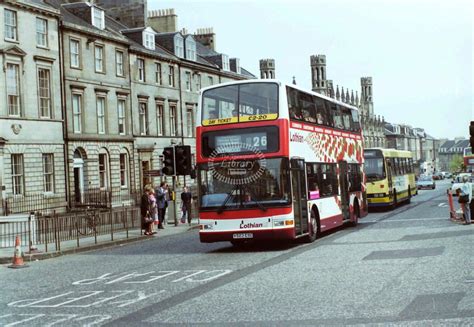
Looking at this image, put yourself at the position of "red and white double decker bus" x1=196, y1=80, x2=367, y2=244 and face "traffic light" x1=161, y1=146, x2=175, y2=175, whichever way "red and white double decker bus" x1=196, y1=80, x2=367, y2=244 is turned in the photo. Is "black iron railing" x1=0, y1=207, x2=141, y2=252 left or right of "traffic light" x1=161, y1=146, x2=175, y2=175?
left

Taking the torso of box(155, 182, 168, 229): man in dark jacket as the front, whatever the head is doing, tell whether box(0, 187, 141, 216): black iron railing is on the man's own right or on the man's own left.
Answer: on the man's own left

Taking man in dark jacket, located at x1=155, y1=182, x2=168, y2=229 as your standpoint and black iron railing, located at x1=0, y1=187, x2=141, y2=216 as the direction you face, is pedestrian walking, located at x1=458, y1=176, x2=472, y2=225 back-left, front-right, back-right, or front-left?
back-right

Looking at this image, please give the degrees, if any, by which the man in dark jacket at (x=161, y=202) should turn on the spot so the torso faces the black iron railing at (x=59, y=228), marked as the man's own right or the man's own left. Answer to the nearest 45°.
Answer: approximately 135° to the man's own right
